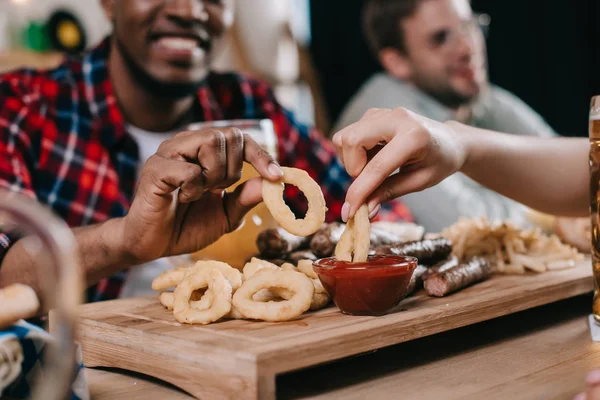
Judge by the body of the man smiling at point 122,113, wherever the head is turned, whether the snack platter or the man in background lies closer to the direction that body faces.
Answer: the snack platter

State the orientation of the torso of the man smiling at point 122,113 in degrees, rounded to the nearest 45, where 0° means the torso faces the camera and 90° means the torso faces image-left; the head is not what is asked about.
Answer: approximately 315°

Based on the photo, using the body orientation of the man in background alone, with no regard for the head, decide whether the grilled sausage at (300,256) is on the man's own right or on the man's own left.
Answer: on the man's own right

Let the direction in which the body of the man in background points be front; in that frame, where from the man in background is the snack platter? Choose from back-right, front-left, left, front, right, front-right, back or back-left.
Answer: front-right

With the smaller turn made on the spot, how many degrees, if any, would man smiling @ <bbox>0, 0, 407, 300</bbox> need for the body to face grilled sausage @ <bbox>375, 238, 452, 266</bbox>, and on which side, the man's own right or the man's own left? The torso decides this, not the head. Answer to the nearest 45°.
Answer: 0° — they already face it

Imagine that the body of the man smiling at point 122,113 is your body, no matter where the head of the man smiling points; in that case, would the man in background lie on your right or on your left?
on your left

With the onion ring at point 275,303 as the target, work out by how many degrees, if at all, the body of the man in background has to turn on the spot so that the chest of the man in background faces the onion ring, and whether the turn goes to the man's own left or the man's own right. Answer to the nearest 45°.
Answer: approximately 45° to the man's own right

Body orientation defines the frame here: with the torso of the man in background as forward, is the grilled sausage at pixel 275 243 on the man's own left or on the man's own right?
on the man's own right
